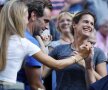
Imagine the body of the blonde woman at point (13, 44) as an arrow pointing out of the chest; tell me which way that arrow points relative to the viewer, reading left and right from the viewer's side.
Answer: facing away from the viewer and to the right of the viewer

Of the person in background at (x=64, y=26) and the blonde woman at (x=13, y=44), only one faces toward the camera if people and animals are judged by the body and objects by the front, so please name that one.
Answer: the person in background

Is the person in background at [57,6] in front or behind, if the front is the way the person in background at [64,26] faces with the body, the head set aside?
behind

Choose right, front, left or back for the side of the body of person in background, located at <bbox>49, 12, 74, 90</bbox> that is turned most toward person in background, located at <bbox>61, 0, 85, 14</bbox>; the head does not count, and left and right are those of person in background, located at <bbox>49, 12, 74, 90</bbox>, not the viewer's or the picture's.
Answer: back

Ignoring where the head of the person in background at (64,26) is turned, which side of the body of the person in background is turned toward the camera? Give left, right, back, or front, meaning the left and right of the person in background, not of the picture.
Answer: front

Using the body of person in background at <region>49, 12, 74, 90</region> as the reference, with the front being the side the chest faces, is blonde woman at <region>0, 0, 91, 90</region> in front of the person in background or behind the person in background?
in front

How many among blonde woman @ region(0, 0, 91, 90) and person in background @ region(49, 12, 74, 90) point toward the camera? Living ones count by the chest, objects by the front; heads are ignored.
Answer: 1

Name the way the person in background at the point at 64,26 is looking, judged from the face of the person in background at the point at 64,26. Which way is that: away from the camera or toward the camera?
toward the camera

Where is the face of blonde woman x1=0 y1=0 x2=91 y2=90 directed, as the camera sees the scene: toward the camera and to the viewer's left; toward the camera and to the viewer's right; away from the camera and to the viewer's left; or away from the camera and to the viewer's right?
away from the camera and to the viewer's right
